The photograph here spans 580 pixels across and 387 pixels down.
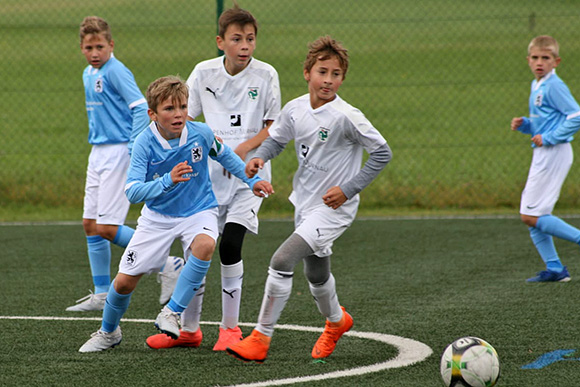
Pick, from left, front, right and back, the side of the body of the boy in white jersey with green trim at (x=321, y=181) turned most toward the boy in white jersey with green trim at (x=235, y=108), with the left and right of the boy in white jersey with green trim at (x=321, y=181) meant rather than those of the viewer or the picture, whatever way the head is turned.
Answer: right

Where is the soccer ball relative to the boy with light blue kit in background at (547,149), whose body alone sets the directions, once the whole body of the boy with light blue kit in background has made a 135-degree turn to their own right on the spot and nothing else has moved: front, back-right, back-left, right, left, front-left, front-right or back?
back

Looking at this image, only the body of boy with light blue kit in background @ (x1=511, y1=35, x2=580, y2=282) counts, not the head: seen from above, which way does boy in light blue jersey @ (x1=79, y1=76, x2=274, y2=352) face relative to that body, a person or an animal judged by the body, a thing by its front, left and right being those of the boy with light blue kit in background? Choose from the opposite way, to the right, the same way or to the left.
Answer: to the left

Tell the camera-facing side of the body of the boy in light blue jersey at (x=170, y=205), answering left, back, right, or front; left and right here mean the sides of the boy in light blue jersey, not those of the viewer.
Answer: front

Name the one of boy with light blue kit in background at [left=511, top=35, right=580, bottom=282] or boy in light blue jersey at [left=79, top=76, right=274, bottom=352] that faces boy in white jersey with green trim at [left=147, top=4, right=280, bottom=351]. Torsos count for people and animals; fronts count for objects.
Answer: the boy with light blue kit in background

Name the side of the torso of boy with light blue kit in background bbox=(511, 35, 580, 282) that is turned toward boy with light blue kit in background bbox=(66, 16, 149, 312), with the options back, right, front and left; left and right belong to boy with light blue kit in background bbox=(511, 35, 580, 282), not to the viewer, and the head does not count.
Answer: front

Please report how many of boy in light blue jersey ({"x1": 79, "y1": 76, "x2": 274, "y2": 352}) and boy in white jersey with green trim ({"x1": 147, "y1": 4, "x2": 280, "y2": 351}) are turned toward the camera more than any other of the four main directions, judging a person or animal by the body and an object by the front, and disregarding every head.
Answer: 2

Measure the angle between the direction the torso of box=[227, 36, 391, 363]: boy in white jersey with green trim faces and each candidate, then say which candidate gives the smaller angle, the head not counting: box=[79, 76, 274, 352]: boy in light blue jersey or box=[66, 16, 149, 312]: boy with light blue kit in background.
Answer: the boy in light blue jersey

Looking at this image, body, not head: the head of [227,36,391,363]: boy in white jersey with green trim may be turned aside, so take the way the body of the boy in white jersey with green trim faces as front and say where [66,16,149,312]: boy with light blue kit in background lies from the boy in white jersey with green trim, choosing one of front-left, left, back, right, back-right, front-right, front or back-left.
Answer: right

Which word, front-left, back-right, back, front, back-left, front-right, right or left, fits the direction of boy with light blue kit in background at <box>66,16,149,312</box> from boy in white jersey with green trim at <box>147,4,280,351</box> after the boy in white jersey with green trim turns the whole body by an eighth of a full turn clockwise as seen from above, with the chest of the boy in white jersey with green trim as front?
right

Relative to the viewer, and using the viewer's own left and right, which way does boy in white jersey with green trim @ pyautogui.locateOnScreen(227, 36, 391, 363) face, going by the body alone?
facing the viewer and to the left of the viewer

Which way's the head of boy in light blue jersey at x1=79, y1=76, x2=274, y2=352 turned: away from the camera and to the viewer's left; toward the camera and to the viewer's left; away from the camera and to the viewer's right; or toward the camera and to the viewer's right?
toward the camera and to the viewer's right

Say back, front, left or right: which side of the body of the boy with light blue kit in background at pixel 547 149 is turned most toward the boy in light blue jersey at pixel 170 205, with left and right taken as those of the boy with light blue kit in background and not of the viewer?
front
